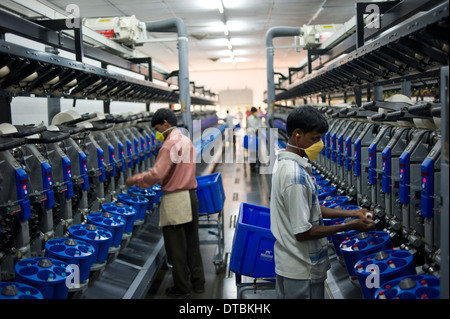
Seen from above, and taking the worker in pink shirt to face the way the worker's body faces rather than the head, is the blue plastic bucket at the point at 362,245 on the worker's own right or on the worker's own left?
on the worker's own left

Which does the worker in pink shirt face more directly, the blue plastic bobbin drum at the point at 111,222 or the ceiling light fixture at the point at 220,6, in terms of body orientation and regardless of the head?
the blue plastic bobbin drum

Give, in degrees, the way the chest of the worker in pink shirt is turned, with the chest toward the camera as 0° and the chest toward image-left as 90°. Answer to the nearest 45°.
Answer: approximately 90°

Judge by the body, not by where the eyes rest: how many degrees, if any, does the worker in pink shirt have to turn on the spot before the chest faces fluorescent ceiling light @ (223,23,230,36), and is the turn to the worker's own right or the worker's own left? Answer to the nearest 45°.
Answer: approximately 90° to the worker's own right

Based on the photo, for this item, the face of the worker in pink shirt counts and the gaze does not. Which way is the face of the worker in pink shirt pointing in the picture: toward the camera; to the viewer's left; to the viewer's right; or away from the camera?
to the viewer's left

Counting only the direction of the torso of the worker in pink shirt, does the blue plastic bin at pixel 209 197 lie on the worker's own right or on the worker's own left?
on the worker's own right

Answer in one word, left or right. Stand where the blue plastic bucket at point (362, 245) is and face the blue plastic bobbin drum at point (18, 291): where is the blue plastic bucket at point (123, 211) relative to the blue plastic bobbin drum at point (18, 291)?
right

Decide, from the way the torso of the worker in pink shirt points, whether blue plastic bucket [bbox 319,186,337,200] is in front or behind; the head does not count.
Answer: behind
